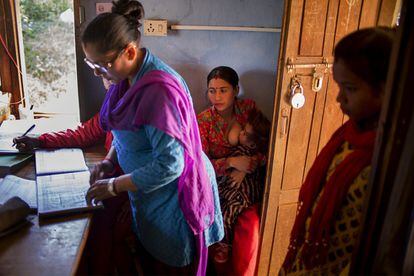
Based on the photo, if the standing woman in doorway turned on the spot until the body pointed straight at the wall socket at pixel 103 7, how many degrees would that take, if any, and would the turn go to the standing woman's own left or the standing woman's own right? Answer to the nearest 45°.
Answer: approximately 90° to the standing woman's own right

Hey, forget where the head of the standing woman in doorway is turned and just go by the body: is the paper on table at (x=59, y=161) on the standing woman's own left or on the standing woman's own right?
on the standing woman's own right

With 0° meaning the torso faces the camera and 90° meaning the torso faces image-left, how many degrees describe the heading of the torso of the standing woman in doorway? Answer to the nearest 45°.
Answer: approximately 45°

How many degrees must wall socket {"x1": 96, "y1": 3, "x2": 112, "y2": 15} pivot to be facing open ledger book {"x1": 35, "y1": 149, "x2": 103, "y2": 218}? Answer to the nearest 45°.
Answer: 0° — it already faces it

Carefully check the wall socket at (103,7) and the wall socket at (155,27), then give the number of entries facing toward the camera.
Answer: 2

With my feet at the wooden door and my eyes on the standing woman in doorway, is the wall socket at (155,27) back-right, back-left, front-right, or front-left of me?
back-right

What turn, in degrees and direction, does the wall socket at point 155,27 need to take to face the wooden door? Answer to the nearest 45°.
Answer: approximately 45° to its left

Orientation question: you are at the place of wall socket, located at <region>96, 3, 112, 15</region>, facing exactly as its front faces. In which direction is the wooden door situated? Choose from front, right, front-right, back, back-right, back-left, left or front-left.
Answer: front-left

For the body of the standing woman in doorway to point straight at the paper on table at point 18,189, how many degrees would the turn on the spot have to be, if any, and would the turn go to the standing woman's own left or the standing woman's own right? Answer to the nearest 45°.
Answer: approximately 45° to the standing woman's own right

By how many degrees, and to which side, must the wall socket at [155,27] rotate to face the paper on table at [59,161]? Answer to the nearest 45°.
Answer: approximately 45° to its right

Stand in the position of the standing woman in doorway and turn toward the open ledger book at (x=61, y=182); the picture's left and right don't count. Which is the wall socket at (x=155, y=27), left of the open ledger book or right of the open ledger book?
right

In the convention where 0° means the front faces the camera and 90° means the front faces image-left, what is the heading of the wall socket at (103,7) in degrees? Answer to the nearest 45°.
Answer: approximately 0°

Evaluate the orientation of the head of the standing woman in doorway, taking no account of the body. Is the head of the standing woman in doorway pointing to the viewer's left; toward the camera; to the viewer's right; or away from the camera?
to the viewer's left
